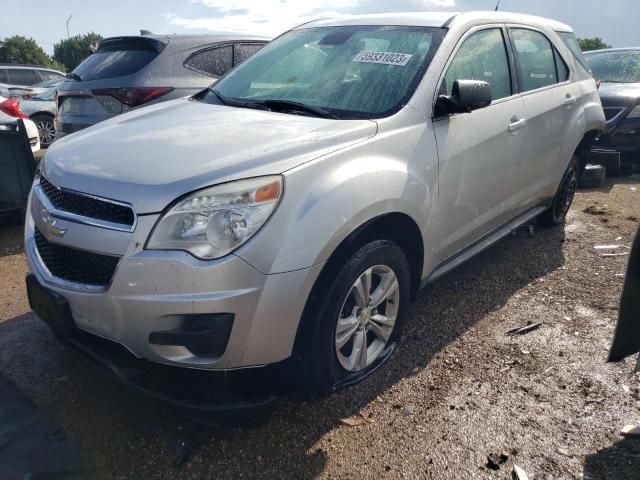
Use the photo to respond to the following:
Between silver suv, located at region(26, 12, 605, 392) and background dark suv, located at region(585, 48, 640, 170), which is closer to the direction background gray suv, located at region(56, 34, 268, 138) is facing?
the background dark suv

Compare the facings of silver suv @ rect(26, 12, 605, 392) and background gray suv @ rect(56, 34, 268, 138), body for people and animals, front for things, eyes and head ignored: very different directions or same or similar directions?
very different directions

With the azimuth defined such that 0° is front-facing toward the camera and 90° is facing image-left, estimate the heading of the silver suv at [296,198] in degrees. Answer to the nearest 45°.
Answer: approximately 45°

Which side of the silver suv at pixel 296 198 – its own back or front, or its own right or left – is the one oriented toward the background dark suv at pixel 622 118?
back

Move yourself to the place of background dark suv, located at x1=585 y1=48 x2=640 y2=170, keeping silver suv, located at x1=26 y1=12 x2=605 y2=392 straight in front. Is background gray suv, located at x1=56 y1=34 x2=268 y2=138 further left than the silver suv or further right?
right

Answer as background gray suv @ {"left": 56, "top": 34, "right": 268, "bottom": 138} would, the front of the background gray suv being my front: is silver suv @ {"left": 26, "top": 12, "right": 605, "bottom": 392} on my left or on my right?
on my right

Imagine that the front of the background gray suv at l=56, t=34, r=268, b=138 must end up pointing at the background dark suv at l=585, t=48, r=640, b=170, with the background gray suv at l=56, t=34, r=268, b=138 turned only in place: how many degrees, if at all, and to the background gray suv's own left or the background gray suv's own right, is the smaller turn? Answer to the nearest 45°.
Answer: approximately 45° to the background gray suv's own right

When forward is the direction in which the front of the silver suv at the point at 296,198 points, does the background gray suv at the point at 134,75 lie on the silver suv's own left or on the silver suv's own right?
on the silver suv's own right

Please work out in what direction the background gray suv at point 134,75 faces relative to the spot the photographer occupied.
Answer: facing away from the viewer and to the right of the viewer
